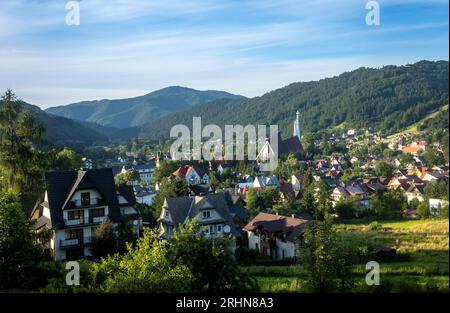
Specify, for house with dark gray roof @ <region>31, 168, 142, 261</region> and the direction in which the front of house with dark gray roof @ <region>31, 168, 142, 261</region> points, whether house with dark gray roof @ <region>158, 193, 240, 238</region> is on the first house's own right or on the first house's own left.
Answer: on the first house's own left

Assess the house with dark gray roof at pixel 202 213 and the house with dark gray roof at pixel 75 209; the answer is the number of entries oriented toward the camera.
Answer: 2

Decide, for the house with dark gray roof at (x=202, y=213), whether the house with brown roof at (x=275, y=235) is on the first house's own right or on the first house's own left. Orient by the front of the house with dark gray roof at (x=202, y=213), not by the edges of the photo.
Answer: on the first house's own left

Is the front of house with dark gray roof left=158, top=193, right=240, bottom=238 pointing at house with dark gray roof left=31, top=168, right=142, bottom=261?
no

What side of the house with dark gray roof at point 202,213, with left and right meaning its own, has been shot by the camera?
front

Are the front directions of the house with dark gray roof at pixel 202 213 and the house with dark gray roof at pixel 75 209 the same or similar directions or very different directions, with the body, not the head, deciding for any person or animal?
same or similar directions

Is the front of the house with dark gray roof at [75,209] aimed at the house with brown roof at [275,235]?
no

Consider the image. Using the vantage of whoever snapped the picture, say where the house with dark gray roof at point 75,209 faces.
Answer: facing the viewer
